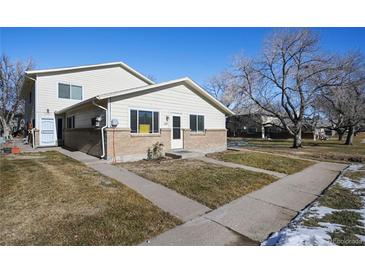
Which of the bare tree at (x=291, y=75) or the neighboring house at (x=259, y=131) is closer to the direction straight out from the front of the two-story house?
the bare tree

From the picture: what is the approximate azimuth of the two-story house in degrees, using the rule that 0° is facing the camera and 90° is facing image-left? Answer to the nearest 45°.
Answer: approximately 315°

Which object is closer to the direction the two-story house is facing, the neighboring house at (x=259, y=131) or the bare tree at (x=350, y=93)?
the bare tree

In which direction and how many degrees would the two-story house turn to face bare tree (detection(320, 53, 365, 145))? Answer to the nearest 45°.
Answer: approximately 45° to its left

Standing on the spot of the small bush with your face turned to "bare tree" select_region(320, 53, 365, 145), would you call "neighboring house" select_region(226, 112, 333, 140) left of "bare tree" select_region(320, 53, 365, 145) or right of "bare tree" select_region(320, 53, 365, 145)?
left

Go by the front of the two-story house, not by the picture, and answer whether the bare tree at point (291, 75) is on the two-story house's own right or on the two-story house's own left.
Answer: on the two-story house's own left

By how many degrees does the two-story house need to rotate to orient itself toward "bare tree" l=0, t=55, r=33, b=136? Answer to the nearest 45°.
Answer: approximately 180°

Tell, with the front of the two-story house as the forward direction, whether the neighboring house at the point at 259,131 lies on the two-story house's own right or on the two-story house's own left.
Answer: on the two-story house's own left
